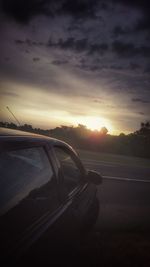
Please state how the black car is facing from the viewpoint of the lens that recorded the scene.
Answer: facing away from the viewer and to the right of the viewer
